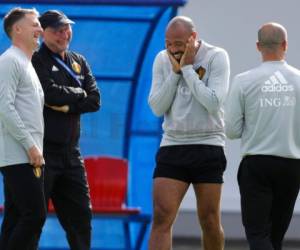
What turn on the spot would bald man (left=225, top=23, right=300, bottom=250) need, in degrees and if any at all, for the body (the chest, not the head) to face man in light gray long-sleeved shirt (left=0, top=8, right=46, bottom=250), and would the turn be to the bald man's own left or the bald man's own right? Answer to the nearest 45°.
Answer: approximately 90° to the bald man's own left

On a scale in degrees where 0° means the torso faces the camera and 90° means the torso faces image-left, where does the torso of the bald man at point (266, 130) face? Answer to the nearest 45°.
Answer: approximately 180°

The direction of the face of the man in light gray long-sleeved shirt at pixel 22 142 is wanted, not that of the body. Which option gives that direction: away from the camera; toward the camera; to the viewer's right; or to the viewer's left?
to the viewer's right

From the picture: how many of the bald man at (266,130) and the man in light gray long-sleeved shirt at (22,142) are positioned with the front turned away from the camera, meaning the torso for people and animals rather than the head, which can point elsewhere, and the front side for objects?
1

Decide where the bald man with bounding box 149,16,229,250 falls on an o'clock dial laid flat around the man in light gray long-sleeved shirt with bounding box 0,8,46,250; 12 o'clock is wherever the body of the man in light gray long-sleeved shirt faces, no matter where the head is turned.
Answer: The bald man is roughly at 12 o'clock from the man in light gray long-sleeved shirt.

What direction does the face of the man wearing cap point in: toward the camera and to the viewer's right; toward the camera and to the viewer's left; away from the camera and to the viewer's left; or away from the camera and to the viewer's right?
toward the camera and to the viewer's right

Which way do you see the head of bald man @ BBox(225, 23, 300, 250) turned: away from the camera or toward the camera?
away from the camera

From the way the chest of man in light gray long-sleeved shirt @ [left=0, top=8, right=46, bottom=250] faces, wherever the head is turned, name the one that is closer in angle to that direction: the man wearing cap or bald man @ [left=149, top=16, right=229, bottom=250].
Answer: the bald man

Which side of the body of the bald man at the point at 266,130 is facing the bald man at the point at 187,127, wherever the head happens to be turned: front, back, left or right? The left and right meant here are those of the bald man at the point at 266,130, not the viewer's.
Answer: left

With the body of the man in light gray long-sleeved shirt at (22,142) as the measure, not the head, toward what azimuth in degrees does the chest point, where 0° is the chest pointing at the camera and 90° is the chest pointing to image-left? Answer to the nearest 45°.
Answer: approximately 270°
